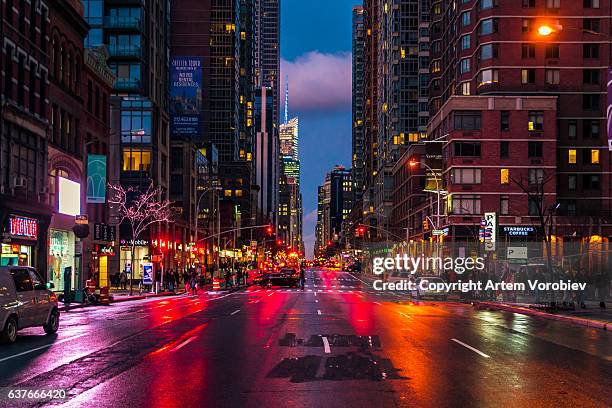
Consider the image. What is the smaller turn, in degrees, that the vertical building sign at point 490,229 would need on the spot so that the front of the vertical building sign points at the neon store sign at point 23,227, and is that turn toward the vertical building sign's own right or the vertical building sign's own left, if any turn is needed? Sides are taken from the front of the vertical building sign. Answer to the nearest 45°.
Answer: approximately 45° to the vertical building sign's own right

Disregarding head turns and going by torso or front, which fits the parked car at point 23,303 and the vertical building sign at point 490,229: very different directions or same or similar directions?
very different directions

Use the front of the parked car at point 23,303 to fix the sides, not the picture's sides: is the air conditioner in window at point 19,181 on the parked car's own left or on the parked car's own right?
on the parked car's own left

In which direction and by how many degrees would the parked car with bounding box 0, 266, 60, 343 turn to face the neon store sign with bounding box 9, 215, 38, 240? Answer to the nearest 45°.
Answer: approximately 45° to its left

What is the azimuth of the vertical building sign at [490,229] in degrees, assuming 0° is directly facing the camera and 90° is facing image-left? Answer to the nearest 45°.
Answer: approximately 0°

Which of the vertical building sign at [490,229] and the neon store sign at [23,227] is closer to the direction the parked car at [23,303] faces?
the vertical building sign

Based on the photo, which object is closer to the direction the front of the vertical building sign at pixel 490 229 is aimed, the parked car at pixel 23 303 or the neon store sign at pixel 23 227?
the parked car

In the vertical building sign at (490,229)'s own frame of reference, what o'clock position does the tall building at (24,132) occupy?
The tall building is roughly at 2 o'clock from the vertical building sign.

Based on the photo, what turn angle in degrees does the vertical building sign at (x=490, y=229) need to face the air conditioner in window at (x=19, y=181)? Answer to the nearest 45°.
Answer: approximately 45° to its right

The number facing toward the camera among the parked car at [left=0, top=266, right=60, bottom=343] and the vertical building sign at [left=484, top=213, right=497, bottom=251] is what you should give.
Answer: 1

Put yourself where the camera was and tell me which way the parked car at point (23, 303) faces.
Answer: facing away from the viewer and to the right of the viewer
